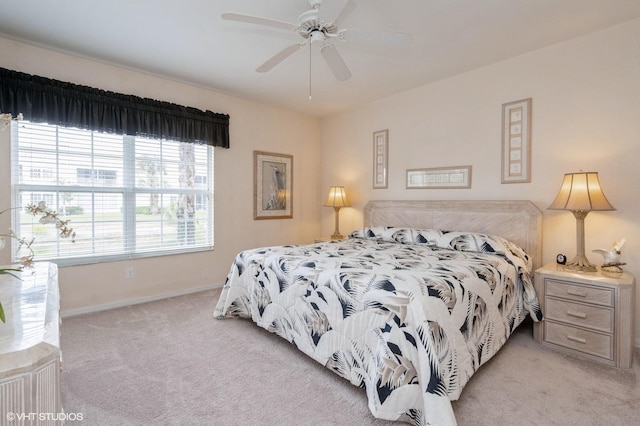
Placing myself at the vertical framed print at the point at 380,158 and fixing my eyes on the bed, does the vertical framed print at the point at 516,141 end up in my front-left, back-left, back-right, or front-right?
front-left

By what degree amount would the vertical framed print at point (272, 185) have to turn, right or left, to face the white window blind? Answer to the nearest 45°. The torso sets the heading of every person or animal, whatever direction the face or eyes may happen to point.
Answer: approximately 90° to its right

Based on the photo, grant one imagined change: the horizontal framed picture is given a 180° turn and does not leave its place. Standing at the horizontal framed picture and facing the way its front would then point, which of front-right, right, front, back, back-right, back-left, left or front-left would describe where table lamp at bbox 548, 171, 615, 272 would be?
right

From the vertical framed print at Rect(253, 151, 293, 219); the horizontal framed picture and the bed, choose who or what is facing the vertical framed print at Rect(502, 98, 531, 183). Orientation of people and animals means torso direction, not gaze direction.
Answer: the vertical framed print at Rect(253, 151, 293, 219)

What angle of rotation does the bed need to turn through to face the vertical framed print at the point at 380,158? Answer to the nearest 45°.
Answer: approximately 135° to its right

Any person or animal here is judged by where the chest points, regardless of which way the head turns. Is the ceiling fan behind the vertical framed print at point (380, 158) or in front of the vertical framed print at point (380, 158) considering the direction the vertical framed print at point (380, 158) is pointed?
in front

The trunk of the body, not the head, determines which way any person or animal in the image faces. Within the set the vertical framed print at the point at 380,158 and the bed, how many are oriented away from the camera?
0

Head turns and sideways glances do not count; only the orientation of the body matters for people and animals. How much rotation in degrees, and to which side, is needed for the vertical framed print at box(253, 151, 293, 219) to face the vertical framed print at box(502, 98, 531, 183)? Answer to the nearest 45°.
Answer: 0° — it already faces it

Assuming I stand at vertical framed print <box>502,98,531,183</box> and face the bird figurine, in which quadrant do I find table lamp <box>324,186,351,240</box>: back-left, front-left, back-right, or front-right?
back-right

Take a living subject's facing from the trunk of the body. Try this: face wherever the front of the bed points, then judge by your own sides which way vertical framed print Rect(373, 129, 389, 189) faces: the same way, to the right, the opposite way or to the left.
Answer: the same way

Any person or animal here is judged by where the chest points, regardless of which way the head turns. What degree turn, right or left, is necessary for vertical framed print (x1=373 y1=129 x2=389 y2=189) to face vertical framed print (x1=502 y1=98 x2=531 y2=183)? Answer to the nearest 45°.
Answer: approximately 90° to its left

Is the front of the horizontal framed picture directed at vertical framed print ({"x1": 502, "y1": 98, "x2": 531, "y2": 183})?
no

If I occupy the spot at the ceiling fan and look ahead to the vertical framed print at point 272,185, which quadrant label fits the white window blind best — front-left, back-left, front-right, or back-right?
front-left

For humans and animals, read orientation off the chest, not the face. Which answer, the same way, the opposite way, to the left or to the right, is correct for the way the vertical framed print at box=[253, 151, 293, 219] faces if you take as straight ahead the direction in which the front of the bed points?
to the left

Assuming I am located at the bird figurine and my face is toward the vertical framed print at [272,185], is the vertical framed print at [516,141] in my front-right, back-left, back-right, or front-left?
front-right

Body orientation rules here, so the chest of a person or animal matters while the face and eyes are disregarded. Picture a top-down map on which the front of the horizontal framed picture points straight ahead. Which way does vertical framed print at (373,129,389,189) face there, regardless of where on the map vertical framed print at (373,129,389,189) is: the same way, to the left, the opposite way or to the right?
the same way

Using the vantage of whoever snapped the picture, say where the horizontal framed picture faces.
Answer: facing the viewer and to the left of the viewer

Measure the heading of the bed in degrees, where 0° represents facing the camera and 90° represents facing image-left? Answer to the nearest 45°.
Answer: approximately 45°

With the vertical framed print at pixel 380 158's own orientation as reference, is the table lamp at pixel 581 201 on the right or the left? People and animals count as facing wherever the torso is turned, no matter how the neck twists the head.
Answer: on its left

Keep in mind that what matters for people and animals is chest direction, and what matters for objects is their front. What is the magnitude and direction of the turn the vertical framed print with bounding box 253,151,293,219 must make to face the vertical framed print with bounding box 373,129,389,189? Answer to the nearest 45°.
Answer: approximately 45° to its left

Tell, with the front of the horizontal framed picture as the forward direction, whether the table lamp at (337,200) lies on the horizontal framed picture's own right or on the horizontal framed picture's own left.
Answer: on the horizontal framed picture's own right

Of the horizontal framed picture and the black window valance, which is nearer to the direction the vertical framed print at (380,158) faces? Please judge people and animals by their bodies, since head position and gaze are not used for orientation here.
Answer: the black window valance

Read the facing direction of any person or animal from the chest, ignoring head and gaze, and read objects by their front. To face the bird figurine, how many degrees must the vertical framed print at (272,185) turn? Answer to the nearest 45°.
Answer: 0° — it already faces it
